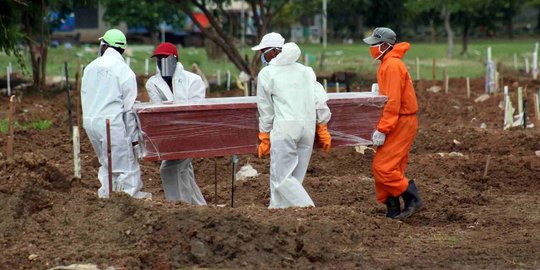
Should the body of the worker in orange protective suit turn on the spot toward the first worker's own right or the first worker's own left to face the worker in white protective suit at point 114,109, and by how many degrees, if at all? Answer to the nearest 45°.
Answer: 0° — they already face them

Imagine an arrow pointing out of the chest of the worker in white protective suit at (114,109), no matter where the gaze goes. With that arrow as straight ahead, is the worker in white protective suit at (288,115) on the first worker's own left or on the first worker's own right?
on the first worker's own right

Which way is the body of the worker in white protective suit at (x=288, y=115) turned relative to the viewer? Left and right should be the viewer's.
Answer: facing away from the viewer and to the left of the viewer

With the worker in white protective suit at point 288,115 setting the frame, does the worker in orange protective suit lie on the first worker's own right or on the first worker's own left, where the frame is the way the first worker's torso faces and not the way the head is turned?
on the first worker's own right

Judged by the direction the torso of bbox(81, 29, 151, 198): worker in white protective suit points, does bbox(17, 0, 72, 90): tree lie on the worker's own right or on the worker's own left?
on the worker's own left

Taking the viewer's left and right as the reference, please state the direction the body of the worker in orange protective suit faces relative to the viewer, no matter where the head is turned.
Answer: facing to the left of the viewer
